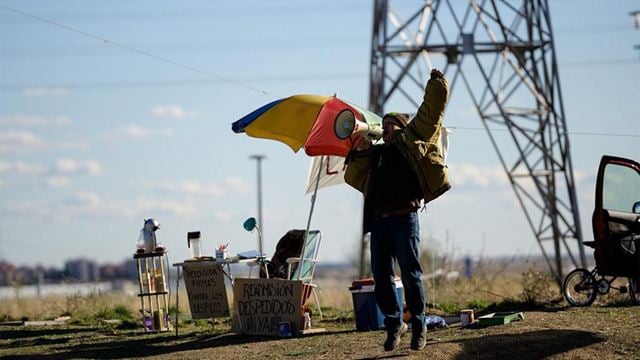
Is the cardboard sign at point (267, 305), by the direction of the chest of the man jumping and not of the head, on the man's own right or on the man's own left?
on the man's own right

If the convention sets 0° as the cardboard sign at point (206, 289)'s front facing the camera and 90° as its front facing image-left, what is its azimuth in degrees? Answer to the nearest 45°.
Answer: approximately 0°

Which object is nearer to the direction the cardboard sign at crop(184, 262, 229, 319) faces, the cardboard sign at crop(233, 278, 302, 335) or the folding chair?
the cardboard sign

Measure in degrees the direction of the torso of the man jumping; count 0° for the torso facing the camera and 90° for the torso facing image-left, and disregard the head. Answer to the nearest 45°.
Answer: approximately 45°

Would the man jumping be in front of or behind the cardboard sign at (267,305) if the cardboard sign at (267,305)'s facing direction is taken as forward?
in front

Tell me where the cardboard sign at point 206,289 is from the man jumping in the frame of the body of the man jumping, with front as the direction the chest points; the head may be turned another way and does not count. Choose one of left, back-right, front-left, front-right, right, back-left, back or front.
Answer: right

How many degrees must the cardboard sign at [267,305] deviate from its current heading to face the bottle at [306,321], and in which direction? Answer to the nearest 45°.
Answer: approximately 90° to its left

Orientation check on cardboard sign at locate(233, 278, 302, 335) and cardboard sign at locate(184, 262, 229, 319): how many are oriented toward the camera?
2
